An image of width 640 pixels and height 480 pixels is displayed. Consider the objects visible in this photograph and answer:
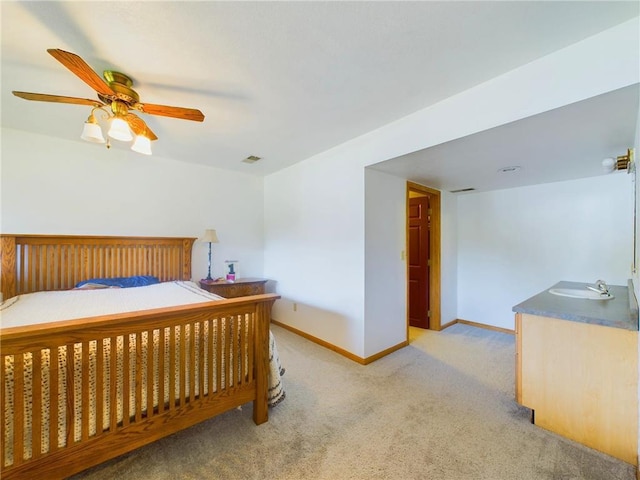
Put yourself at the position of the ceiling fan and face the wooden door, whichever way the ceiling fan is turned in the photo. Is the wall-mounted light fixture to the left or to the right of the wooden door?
right

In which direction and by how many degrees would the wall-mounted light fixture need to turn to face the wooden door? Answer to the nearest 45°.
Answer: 0° — it already faces it

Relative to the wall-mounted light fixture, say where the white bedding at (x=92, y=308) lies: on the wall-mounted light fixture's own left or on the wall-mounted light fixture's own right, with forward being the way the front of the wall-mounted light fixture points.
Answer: on the wall-mounted light fixture's own left

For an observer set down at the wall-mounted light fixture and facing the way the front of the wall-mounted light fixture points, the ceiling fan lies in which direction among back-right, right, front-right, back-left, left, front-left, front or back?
front-left

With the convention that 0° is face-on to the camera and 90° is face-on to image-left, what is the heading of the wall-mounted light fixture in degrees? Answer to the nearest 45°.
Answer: approximately 90°
